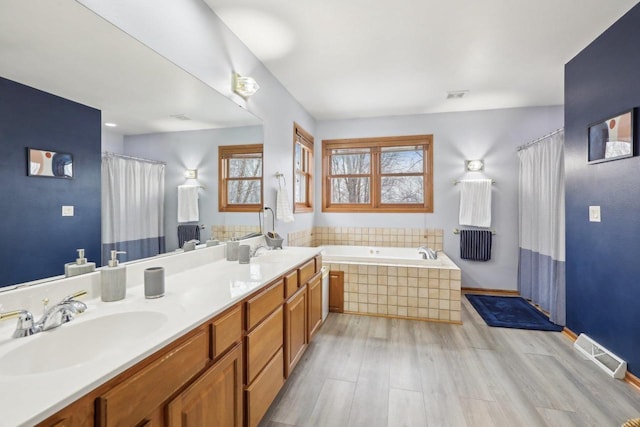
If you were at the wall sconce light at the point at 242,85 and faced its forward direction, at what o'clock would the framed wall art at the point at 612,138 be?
The framed wall art is roughly at 11 o'clock from the wall sconce light.

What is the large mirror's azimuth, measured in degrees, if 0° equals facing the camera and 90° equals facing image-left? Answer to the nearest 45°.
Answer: approximately 315°

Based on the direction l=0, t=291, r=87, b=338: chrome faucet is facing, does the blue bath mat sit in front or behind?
in front

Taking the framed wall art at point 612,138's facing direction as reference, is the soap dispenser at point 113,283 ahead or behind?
ahead

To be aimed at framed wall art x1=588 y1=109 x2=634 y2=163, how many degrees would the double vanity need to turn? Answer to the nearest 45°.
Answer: approximately 45° to its left

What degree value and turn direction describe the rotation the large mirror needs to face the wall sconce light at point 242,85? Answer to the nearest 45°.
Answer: approximately 90° to its left

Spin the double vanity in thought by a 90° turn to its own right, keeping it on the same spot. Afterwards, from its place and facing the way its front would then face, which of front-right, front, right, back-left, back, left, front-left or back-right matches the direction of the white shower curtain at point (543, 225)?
back-left

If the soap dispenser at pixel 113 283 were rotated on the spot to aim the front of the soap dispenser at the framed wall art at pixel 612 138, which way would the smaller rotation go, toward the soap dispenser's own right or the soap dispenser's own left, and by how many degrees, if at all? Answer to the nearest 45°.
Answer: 0° — it already faces it

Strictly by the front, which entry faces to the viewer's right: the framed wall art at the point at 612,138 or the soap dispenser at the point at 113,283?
the soap dispenser

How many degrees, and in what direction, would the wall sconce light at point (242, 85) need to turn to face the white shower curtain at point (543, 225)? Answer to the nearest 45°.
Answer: approximately 45° to its left

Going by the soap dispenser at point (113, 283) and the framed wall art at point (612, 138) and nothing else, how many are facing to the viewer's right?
1

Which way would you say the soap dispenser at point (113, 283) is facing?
to the viewer's right

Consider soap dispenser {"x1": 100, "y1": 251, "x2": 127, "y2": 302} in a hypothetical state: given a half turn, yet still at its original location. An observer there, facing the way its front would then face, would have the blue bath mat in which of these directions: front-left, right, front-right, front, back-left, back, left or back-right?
back

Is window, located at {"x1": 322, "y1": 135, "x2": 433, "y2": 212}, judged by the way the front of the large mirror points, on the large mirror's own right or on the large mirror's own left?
on the large mirror's own left

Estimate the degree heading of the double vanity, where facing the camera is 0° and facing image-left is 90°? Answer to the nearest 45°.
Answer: approximately 315°
